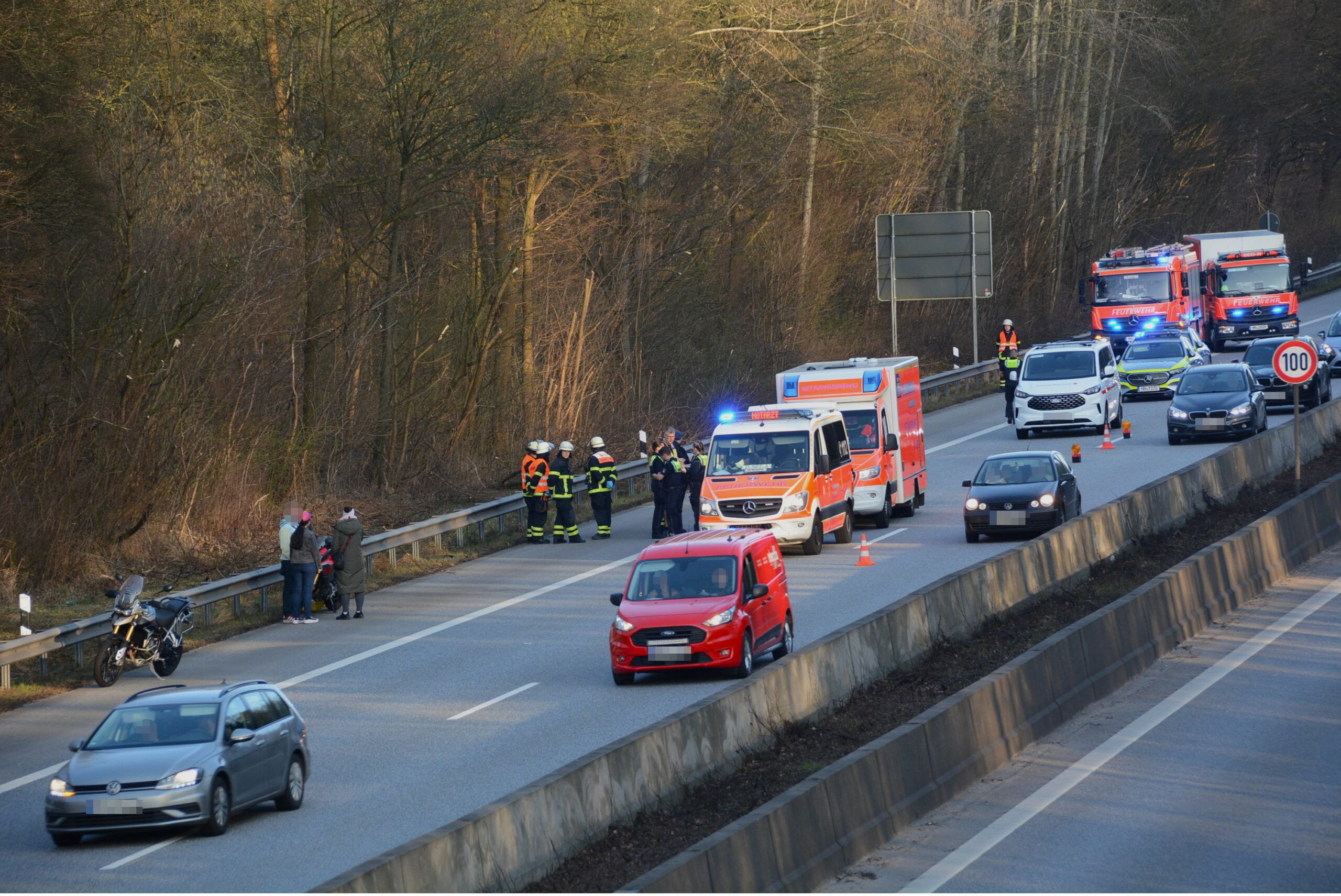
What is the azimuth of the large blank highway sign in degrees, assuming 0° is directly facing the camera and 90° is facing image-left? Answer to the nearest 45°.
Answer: approximately 180°

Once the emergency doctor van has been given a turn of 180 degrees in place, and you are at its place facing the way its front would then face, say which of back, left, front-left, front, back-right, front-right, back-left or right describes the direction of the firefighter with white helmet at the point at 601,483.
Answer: left

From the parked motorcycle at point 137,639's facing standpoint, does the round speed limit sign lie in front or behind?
behind

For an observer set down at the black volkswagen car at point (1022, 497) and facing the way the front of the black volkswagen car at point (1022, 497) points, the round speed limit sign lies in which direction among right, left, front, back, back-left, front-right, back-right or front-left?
back

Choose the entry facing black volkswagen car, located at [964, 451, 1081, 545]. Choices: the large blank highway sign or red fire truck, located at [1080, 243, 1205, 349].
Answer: the red fire truck

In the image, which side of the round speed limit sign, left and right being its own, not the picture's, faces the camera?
front

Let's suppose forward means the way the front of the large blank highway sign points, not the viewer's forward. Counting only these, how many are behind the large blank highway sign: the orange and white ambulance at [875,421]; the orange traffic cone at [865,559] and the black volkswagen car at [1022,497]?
3

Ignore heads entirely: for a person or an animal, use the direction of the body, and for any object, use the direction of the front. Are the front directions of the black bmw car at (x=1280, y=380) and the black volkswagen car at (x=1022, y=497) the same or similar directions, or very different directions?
same or similar directions

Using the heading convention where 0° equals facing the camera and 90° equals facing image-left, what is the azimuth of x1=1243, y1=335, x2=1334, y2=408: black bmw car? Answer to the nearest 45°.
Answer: approximately 45°

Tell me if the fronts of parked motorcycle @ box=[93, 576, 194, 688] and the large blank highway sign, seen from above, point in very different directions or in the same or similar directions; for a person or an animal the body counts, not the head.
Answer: very different directions

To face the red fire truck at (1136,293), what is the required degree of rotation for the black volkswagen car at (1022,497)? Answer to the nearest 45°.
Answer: approximately 135° to its right

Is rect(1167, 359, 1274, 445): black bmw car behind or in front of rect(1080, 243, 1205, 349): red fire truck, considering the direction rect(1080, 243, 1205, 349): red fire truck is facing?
in front

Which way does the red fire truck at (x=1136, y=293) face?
toward the camera

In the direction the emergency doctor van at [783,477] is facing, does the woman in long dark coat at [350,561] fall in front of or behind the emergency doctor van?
in front

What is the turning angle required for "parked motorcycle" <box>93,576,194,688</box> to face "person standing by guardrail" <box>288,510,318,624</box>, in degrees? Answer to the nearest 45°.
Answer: approximately 180°

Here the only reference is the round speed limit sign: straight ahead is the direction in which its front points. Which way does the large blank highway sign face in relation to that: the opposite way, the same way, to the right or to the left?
the opposite way
